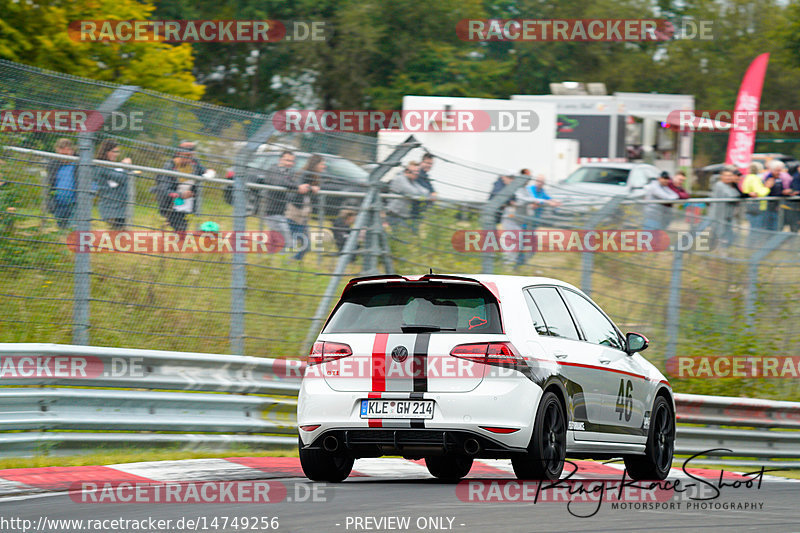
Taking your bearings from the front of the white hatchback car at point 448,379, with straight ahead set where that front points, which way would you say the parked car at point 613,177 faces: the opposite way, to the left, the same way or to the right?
the opposite way

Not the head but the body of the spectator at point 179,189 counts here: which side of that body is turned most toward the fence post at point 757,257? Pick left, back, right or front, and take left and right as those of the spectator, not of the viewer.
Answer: left

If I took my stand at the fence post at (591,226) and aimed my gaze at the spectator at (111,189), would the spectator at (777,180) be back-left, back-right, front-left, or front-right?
back-right

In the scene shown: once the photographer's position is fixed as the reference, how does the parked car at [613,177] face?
facing the viewer and to the left of the viewer

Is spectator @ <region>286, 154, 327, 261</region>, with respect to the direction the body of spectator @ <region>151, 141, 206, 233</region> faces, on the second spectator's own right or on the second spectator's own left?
on the second spectator's own left

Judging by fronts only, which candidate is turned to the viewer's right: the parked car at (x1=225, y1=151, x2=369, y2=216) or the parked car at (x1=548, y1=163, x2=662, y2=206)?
the parked car at (x1=225, y1=151, x2=369, y2=216)

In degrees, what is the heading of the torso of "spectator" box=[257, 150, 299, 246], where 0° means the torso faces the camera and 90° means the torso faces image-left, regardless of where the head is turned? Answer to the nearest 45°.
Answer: approximately 315°

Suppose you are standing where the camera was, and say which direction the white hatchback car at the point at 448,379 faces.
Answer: facing away from the viewer and to the right of the viewer

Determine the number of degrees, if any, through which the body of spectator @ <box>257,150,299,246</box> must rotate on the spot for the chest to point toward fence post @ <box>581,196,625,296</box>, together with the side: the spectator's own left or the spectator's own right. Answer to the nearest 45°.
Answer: approximately 90° to the spectator's own left

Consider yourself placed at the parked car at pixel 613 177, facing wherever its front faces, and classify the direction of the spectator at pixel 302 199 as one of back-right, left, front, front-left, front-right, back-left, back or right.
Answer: front-left

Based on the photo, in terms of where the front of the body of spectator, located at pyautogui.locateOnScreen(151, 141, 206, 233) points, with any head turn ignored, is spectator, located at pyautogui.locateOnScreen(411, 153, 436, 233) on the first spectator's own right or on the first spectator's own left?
on the first spectator's own left

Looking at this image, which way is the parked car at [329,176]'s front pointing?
to the viewer's right

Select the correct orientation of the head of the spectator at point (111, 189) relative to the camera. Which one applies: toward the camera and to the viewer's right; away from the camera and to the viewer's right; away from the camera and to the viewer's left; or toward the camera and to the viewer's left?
toward the camera and to the viewer's right

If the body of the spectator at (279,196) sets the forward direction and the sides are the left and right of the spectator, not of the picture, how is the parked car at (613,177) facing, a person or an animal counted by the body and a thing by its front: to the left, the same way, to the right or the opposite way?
to the right

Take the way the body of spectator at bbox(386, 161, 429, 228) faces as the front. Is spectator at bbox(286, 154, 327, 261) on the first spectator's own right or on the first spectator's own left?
on the first spectator's own right

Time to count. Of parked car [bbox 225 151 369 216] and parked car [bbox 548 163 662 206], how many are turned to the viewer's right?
1
